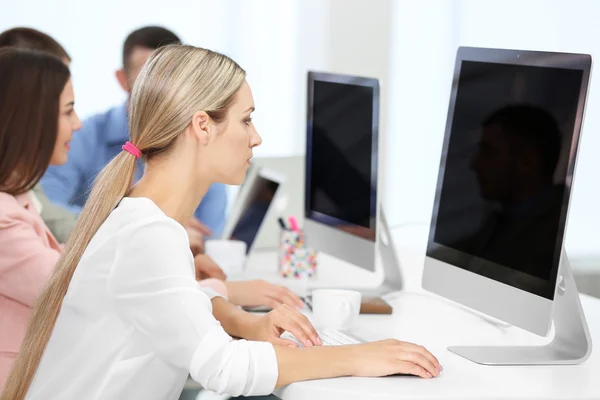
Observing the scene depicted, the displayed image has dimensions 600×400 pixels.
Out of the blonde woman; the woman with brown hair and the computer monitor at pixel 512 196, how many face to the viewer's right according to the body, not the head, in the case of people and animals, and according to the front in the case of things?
2

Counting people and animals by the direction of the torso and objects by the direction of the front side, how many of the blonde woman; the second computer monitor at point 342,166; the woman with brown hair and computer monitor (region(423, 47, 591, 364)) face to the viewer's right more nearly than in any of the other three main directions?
2

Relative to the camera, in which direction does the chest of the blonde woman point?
to the viewer's right

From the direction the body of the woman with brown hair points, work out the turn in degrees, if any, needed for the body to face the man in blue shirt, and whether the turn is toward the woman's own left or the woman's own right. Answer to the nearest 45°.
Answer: approximately 90° to the woman's own left

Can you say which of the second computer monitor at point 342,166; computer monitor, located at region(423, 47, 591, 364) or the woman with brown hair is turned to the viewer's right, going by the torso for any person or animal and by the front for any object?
the woman with brown hair

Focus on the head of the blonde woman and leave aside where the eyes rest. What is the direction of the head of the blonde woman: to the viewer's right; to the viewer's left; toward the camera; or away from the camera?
to the viewer's right

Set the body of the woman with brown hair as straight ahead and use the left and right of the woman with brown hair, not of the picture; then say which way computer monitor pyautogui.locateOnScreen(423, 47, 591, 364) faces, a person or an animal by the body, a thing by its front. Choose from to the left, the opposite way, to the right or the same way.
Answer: the opposite way

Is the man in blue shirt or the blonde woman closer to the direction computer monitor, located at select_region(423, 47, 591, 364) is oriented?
the blonde woman

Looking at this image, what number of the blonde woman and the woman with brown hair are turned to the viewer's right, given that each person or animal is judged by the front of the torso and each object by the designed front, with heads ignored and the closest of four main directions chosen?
2

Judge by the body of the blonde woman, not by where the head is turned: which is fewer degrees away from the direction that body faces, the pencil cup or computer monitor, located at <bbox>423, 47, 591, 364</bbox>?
the computer monitor

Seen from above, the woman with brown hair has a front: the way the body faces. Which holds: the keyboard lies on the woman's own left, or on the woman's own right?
on the woman's own right

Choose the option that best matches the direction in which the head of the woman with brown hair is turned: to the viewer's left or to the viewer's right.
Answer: to the viewer's right

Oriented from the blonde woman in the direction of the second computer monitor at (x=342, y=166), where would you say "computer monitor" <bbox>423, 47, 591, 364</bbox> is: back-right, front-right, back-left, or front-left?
front-right

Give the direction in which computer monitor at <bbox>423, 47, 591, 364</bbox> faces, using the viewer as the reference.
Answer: facing the viewer and to the left of the viewer

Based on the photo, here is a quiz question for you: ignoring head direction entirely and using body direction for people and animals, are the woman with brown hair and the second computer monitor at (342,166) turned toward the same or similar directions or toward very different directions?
very different directions

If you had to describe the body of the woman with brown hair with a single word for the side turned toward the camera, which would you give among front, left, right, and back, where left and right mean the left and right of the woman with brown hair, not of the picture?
right

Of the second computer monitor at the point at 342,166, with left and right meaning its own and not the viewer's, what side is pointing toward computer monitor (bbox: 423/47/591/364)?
left

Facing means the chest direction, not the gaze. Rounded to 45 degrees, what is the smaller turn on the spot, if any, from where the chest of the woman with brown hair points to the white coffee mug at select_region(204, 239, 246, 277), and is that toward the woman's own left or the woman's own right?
0° — they already face it

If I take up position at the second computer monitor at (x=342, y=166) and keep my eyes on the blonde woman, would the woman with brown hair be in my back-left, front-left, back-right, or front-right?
front-right
